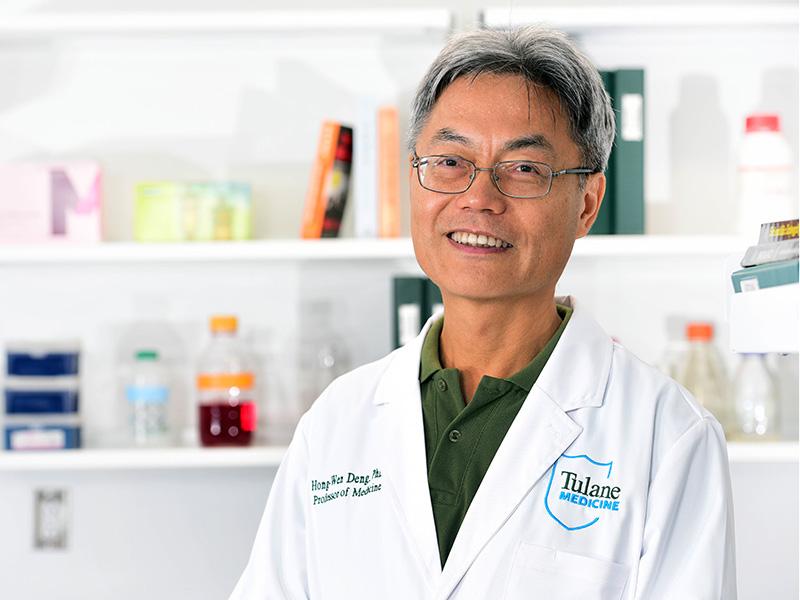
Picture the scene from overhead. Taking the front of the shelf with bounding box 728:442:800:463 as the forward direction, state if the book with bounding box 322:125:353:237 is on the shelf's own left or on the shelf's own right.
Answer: on the shelf's own right

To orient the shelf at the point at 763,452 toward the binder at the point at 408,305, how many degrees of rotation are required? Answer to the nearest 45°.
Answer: approximately 90° to its right

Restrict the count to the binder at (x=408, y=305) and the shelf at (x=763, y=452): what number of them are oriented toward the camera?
2

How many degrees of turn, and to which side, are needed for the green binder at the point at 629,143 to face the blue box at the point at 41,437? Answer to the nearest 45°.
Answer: approximately 90° to its right

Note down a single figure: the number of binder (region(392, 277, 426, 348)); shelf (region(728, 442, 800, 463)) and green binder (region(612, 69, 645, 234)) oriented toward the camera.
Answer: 3

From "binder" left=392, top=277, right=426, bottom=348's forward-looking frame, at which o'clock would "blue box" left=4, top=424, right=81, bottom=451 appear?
The blue box is roughly at 3 o'clock from the binder.

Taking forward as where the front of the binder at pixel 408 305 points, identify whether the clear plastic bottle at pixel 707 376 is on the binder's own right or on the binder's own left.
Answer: on the binder's own left

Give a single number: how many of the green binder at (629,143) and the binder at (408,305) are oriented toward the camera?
2

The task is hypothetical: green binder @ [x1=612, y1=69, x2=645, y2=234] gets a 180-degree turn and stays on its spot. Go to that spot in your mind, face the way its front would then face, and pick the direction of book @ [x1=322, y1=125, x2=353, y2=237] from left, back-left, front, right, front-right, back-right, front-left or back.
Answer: left
